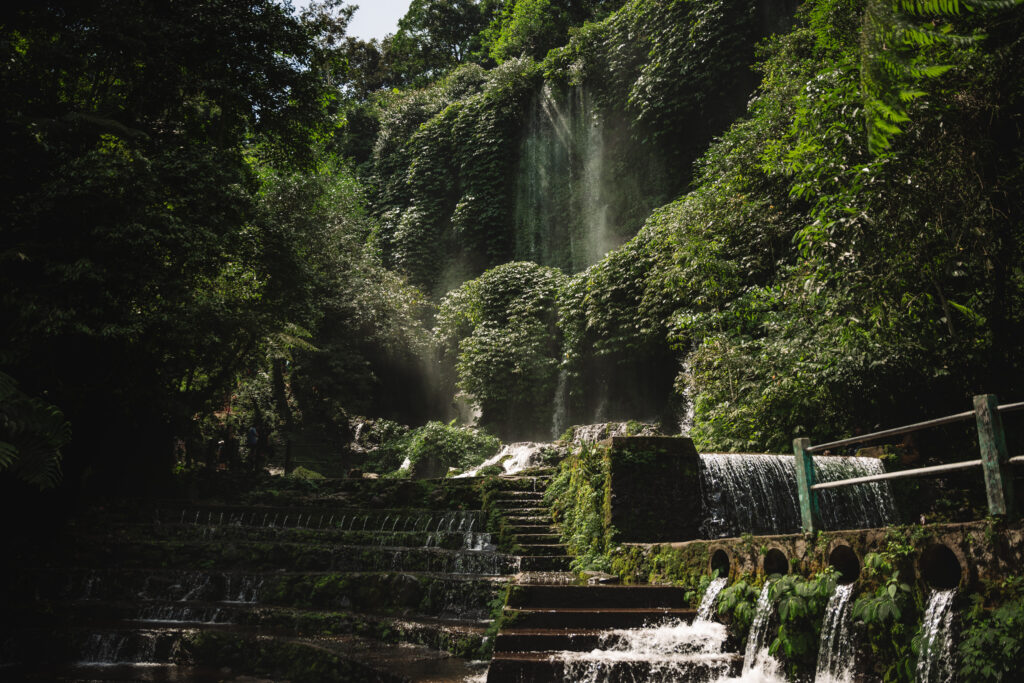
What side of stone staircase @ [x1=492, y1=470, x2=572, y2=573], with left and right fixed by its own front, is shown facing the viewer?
front

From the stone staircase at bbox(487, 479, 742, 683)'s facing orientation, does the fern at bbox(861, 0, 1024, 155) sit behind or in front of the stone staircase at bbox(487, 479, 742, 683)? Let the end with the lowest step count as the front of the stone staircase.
in front

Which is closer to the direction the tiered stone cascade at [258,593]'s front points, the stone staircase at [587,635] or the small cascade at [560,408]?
the stone staircase

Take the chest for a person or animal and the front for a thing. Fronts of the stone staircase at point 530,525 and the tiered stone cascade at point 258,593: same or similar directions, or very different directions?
same or similar directions

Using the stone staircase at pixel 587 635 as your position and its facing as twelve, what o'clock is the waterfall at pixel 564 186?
The waterfall is roughly at 6 o'clock from the stone staircase.

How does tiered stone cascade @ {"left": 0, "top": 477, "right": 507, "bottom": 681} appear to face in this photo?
toward the camera

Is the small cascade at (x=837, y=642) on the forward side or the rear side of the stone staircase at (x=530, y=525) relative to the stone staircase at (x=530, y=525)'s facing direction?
on the forward side

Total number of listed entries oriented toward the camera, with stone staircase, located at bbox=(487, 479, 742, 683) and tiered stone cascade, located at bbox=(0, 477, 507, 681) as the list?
2

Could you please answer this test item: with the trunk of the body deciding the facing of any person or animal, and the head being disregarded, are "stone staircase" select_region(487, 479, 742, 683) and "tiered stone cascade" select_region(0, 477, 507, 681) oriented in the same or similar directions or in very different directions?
same or similar directions
